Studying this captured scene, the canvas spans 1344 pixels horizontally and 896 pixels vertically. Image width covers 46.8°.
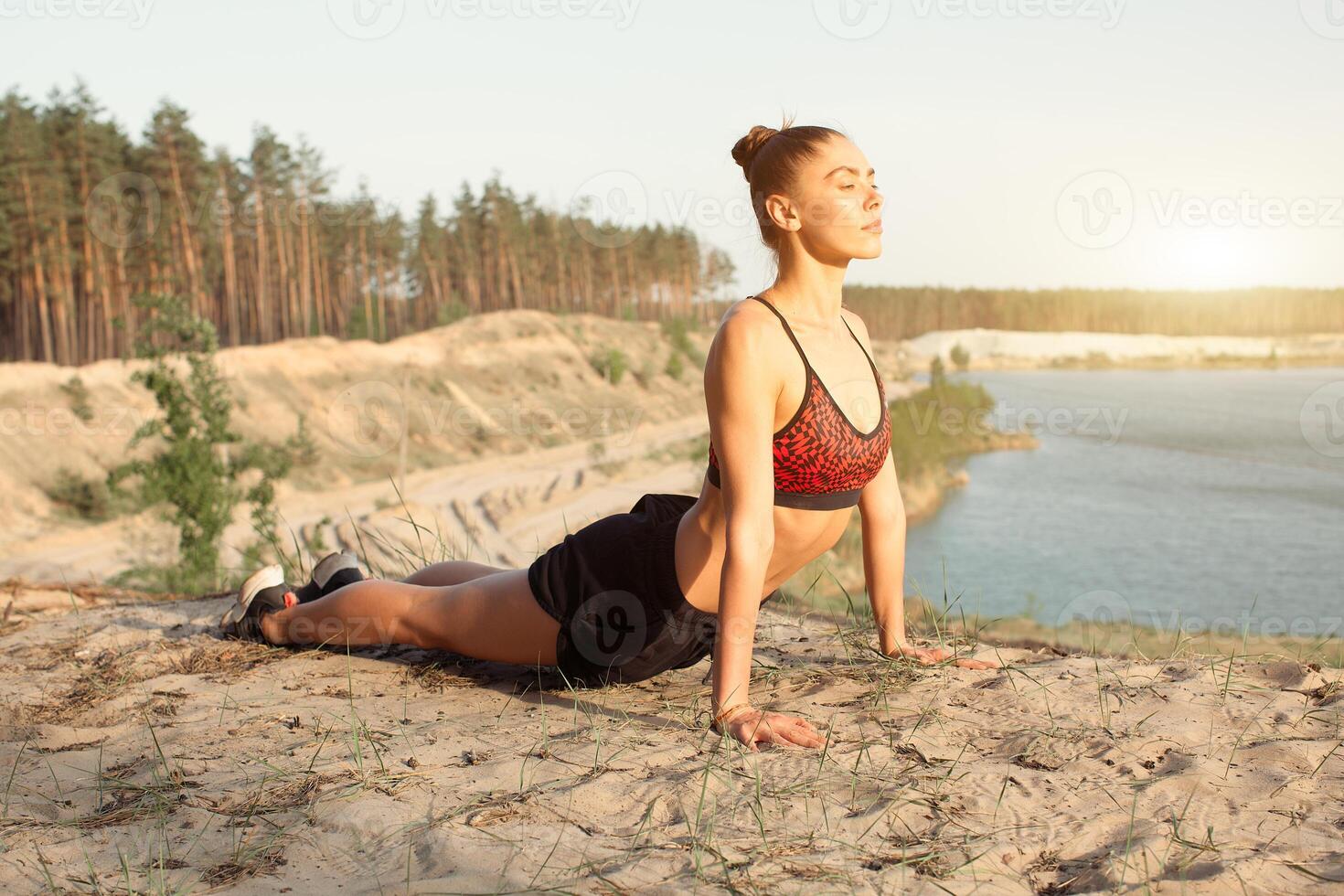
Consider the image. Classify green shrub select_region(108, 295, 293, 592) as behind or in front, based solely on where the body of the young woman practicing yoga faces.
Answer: behind

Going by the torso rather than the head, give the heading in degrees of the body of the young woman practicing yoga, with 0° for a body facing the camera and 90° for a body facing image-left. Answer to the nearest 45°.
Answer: approximately 315°
